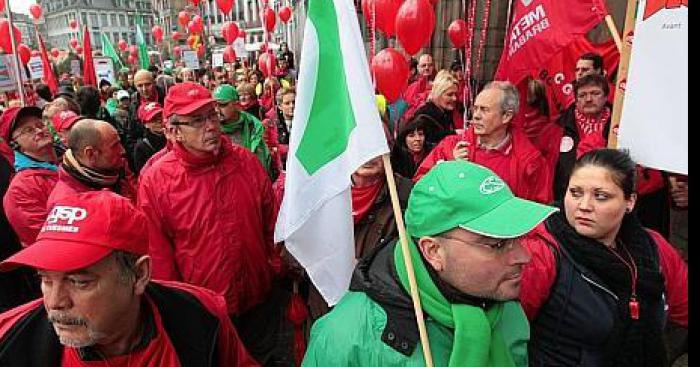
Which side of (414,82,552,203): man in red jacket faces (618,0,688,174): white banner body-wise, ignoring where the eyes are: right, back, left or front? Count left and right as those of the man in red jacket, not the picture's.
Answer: left

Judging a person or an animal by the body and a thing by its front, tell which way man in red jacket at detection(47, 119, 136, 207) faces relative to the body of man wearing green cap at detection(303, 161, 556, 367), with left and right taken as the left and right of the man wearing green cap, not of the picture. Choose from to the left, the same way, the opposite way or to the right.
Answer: to the left

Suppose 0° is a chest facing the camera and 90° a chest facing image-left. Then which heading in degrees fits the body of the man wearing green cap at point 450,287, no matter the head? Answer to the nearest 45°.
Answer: approximately 315°

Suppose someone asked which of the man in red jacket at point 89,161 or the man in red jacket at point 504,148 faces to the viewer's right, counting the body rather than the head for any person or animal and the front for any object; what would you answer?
the man in red jacket at point 89,161

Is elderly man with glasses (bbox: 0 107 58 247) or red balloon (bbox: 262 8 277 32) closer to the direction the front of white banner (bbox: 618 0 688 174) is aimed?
the elderly man with glasses

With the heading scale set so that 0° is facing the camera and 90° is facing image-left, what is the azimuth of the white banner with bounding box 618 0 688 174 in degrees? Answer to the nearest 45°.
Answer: approximately 0°

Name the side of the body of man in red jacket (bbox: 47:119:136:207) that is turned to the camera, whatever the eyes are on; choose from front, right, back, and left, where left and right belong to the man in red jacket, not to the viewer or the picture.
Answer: right

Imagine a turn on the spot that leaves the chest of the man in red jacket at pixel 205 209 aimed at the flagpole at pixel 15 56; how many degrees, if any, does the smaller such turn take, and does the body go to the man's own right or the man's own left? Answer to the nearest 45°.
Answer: approximately 180°

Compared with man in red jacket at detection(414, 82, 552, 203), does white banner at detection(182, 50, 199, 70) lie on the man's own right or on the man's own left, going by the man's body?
on the man's own right

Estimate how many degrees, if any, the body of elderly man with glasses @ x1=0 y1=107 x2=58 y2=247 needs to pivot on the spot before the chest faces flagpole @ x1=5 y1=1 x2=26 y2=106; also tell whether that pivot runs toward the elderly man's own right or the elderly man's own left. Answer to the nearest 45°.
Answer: approximately 135° to the elderly man's own left

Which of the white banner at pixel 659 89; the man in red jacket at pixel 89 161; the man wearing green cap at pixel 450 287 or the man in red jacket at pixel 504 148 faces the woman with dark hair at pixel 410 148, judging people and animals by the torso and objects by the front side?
the man in red jacket at pixel 89 161

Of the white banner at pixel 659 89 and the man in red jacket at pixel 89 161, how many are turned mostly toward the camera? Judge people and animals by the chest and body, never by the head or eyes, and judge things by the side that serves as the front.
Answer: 1
